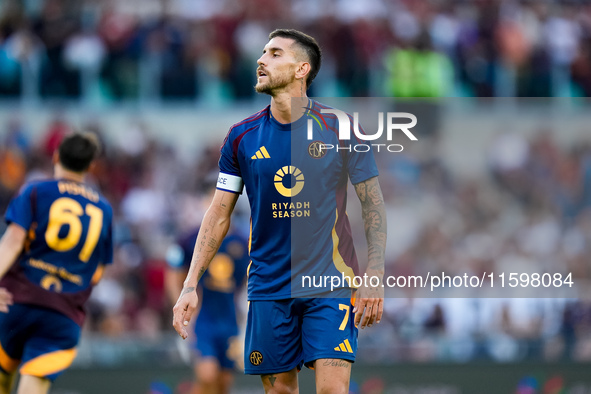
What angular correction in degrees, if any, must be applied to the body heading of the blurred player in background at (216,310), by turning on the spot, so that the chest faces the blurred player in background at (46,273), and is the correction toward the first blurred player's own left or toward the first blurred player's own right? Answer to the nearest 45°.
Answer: approximately 45° to the first blurred player's own right

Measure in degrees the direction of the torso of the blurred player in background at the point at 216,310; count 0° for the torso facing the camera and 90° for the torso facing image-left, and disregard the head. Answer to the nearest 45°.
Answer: approximately 0°

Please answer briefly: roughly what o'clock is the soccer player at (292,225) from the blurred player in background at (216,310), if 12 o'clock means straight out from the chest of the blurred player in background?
The soccer player is roughly at 12 o'clock from the blurred player in background.

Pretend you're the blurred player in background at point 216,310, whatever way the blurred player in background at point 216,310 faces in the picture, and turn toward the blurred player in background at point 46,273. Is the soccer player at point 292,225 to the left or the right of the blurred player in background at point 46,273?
left

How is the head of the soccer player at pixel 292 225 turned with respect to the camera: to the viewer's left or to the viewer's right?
to the viewer's left

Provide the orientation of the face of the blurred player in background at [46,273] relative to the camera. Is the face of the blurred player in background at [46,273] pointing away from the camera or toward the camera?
away from the camera

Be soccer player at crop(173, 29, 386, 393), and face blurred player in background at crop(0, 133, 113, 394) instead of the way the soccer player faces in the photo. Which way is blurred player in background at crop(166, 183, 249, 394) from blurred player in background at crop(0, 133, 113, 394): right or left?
right
